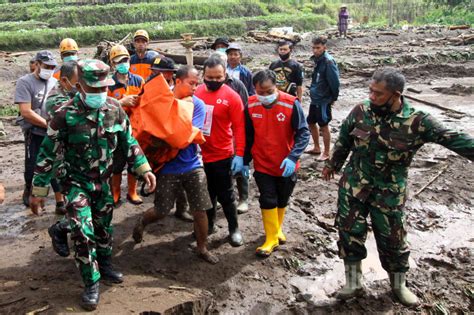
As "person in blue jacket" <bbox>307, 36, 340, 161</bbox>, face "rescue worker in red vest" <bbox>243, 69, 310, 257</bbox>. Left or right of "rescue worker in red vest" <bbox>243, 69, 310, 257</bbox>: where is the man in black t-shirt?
right

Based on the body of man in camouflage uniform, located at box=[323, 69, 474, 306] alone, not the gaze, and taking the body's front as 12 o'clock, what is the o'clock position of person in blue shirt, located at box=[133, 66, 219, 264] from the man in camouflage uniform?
The person in blue shirt is roughly at 3 o'clock from the man in camouflage uniform.

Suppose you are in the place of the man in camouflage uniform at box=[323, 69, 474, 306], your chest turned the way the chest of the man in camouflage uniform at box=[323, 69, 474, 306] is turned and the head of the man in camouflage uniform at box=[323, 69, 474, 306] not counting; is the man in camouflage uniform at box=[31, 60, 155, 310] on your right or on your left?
on your right

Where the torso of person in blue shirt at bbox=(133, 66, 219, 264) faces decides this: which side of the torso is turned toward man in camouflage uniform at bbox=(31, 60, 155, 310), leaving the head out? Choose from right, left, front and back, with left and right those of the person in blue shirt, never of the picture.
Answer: right

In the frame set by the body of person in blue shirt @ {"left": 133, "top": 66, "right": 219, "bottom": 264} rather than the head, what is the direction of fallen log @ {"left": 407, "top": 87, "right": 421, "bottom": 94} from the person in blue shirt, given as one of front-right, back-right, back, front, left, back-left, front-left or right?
left

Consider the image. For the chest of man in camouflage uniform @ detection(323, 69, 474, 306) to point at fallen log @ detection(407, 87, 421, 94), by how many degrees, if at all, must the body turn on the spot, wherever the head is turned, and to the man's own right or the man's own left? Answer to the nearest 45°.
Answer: approximately 180°

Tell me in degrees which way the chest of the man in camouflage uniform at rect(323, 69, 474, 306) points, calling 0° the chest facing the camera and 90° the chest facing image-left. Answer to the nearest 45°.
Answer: approximately 0°

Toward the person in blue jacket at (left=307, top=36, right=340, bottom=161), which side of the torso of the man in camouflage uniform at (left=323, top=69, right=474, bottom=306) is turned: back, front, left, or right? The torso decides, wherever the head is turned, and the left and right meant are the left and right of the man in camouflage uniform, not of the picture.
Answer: back

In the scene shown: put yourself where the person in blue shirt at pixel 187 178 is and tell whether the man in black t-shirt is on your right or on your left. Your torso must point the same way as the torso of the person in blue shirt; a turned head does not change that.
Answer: on your left

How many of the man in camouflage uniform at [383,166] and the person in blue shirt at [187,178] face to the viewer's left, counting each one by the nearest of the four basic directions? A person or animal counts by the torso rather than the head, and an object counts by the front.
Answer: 0

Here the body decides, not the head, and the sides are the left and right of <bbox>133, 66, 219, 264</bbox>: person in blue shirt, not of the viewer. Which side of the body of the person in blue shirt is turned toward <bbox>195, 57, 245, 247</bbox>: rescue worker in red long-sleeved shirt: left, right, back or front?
left
